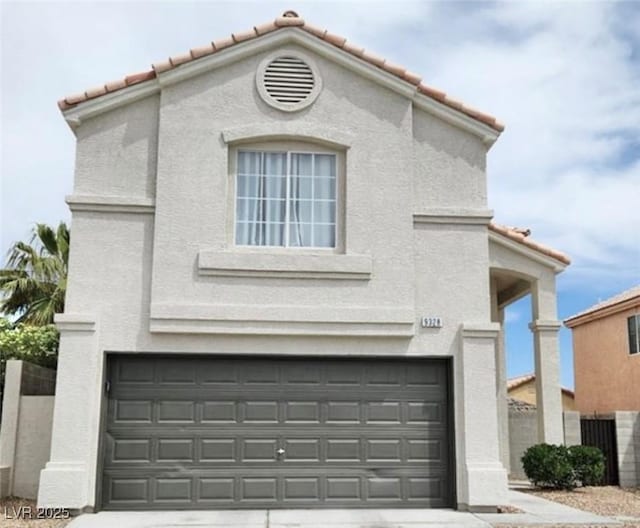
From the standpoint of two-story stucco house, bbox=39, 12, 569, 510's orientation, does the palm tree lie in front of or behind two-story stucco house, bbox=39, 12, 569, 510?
behind

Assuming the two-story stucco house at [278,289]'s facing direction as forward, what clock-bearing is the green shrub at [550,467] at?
The green shrub is roughly at 8 o'clock from the two-story stucco house.

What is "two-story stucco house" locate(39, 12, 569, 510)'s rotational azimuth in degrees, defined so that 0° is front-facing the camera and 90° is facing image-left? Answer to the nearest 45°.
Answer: approximately 0°

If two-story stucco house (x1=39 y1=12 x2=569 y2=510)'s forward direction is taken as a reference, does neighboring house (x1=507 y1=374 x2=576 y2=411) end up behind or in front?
behind

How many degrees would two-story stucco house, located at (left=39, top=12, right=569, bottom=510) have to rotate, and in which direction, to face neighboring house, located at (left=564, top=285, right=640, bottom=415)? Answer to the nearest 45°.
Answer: approximately 135° to its left

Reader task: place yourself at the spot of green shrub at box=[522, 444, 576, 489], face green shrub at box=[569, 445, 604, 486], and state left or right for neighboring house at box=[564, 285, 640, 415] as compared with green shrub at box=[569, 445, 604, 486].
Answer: left
